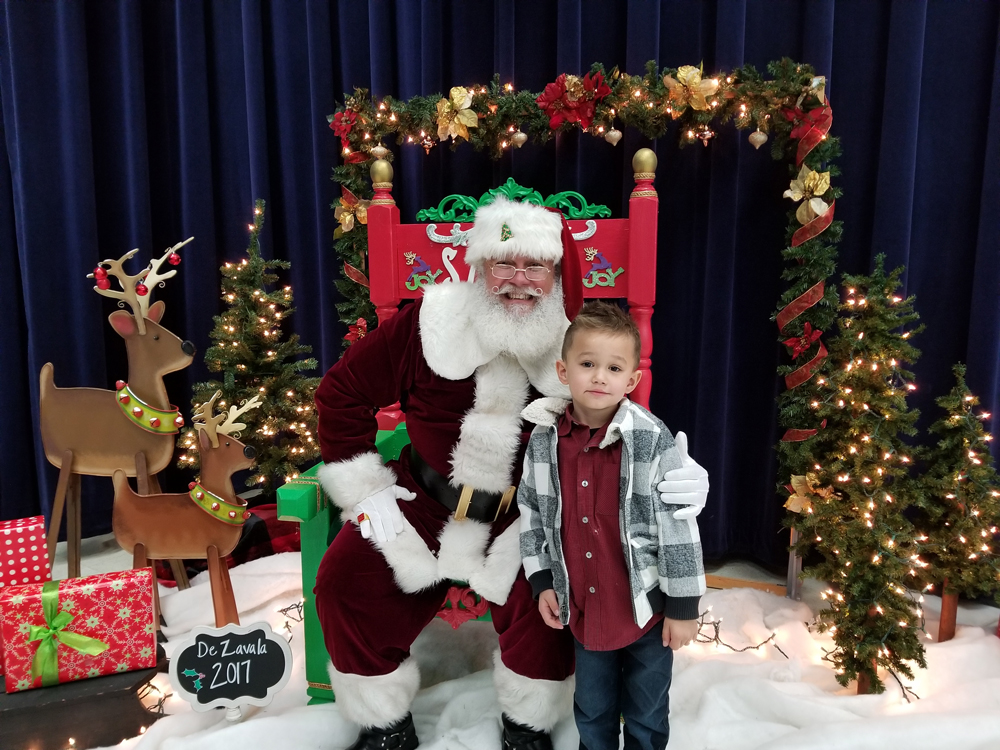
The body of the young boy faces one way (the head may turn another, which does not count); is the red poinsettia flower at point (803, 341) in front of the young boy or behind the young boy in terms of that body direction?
behind

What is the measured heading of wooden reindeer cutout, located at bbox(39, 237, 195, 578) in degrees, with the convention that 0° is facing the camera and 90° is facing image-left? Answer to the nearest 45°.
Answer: approximately 270°

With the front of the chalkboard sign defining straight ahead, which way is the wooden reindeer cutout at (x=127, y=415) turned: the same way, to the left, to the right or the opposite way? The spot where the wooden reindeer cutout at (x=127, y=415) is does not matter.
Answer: to the left

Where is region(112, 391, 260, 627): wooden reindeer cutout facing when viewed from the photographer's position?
facing to the right of the viewer
